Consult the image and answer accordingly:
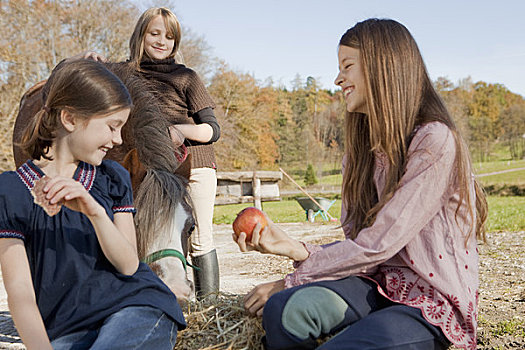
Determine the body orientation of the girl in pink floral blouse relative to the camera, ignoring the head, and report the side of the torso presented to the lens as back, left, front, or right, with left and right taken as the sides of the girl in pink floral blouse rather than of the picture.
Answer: left

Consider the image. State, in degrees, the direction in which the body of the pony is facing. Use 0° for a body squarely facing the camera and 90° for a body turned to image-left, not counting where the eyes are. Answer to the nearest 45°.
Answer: approximately 315°

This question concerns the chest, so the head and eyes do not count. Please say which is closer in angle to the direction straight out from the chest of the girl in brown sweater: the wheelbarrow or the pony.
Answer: the pony

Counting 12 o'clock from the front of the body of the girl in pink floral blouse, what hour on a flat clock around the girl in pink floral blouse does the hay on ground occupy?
The hay on ground is roughly at 12 o'clock from the girl in pink floral blouse.

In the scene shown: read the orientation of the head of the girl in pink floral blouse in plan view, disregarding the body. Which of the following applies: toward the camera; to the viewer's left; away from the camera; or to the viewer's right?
to the viewer's left

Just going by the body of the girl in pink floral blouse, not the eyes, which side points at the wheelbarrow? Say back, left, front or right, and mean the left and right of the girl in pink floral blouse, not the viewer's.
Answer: right

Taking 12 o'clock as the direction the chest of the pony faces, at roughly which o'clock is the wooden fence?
The wooden fence is roughly at 8 o'clock from the pony.

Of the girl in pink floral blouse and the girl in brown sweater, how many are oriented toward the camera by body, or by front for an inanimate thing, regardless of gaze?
1
